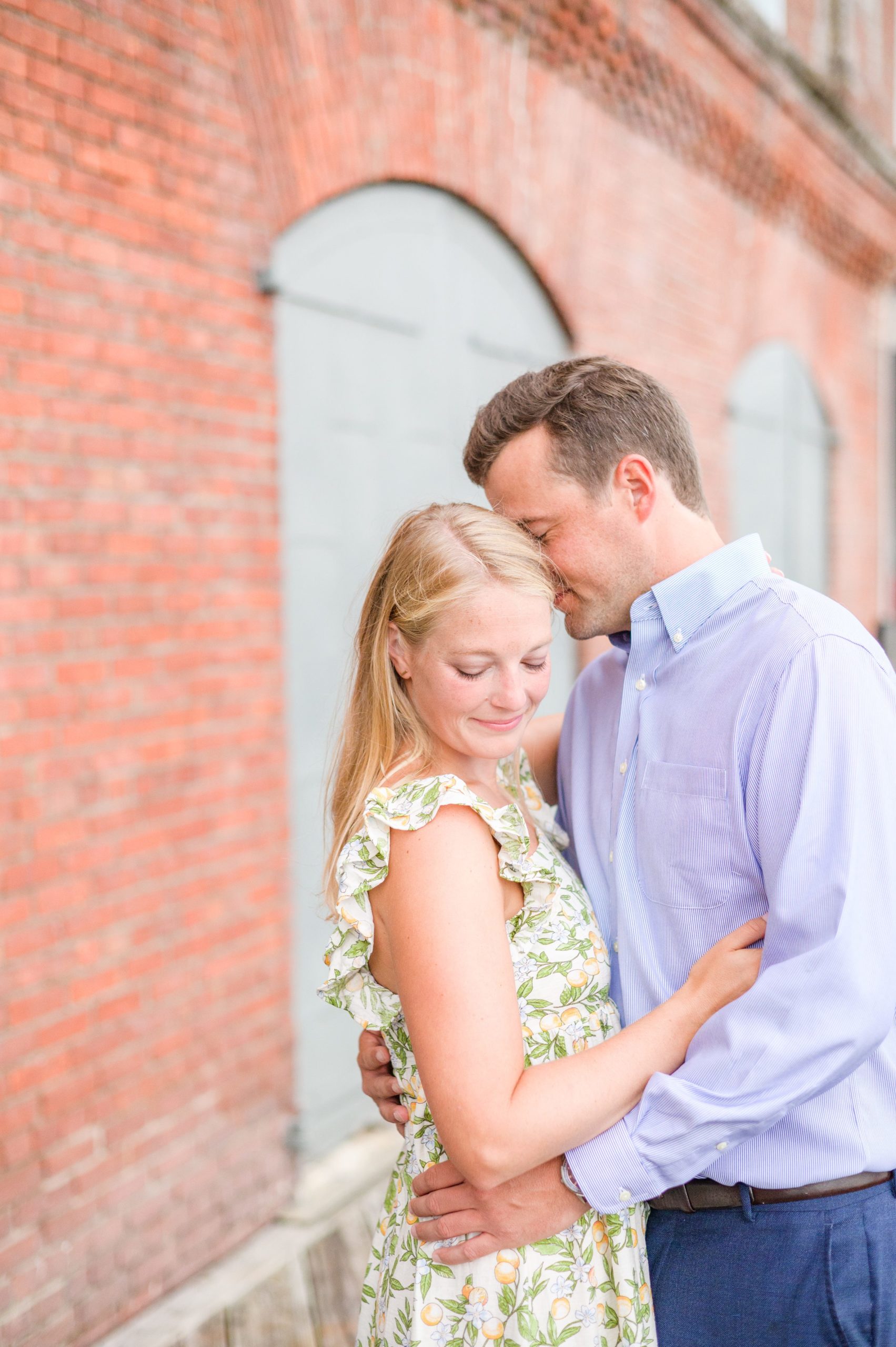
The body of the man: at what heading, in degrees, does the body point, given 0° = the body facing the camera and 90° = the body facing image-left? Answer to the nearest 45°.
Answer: approximately 45°

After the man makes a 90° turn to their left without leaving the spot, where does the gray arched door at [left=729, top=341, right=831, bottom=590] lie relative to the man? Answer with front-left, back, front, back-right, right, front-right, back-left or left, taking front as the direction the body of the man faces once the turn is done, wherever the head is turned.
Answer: back-left

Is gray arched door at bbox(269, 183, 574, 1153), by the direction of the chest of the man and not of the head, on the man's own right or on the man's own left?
on the man's own right
